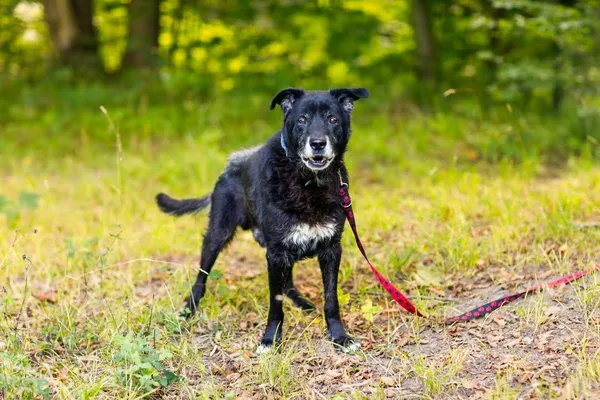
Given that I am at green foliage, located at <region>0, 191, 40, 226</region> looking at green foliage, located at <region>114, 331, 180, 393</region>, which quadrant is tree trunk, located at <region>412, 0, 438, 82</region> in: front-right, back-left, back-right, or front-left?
back-left

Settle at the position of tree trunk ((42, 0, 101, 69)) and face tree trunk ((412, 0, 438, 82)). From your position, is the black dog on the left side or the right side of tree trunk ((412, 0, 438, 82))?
right

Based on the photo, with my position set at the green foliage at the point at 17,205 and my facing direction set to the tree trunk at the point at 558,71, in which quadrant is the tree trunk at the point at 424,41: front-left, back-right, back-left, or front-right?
front-left

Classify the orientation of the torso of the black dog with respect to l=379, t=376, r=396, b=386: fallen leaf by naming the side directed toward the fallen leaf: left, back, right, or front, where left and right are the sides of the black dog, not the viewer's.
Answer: front

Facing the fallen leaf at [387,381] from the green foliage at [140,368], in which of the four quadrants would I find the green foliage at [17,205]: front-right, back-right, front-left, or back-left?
back-left

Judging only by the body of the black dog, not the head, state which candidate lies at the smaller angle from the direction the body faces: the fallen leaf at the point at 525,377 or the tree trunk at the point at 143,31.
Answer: the fallen leaf

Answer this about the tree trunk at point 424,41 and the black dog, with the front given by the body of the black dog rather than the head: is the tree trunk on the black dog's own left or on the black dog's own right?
on the black dog's own left

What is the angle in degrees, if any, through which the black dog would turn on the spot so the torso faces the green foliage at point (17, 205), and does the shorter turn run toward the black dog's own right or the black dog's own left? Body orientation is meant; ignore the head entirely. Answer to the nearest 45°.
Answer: approximately 180°

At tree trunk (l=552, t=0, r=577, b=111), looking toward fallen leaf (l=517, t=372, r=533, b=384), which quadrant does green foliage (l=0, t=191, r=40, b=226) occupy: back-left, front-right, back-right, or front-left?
front-right

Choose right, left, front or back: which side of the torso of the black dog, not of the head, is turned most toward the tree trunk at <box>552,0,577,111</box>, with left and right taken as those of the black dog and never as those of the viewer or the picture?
left

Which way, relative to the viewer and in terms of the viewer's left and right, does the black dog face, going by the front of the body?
facing the viewer and to the right of the viewer

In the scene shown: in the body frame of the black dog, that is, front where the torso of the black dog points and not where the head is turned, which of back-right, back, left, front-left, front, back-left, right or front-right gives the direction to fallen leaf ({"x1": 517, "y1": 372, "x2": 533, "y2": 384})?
front

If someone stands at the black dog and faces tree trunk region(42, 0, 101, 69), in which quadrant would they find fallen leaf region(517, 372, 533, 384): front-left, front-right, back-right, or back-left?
back-right

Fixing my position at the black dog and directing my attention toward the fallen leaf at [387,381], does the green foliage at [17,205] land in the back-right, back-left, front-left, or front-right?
back-right

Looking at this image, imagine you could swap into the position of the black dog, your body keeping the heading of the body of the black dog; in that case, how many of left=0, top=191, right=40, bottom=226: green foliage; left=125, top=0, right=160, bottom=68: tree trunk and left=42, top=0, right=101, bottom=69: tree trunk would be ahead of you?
0
